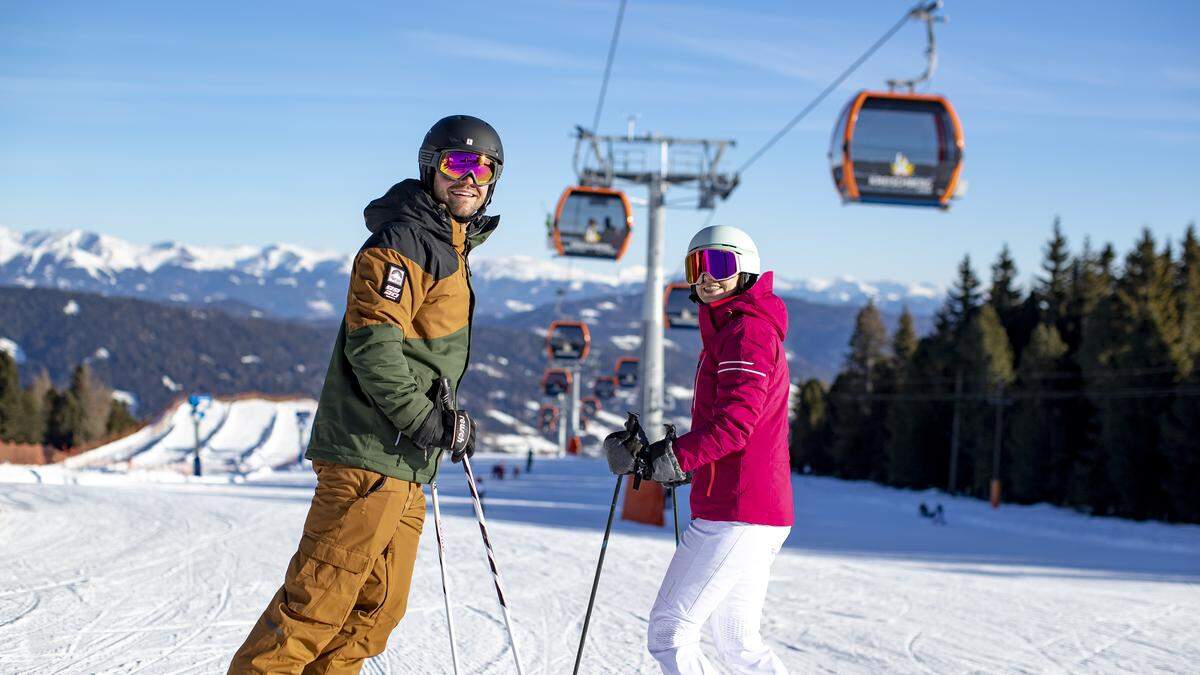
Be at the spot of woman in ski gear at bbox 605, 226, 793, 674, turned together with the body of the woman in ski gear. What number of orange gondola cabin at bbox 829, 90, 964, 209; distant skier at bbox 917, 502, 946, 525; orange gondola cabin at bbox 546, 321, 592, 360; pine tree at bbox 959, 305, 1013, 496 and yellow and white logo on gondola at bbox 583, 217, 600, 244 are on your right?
5

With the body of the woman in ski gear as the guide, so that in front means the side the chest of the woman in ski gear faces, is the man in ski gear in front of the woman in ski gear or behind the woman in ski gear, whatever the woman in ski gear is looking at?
in front

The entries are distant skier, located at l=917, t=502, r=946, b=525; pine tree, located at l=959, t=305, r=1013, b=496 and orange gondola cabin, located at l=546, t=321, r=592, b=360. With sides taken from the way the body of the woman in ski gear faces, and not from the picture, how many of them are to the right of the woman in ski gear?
3

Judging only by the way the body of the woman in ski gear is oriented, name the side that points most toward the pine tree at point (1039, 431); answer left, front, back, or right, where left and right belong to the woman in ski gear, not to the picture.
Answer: right

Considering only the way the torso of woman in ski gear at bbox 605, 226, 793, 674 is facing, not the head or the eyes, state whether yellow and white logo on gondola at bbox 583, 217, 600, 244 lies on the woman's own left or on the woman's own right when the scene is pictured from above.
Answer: on the woman's own right

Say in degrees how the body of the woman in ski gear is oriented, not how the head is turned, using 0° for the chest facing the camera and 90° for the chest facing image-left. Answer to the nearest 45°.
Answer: approximately 90°

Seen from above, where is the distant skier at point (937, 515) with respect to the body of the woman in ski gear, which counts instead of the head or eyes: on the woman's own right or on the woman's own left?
on the woman's own right

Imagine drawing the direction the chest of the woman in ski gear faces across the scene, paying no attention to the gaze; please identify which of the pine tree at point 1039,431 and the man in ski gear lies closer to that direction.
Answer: the man in ski gear

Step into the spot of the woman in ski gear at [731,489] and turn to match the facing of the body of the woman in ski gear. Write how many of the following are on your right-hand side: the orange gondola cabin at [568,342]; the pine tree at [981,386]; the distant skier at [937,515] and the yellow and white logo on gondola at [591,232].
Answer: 4

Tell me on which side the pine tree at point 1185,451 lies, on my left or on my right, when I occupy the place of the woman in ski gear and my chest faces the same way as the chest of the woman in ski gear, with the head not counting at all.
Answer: on my right

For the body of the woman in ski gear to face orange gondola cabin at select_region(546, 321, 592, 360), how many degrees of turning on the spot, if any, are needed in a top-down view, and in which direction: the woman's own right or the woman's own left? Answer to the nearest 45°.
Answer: approximately 90° to the woman's own right

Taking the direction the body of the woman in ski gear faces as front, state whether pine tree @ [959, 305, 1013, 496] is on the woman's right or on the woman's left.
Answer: on the woman's right
